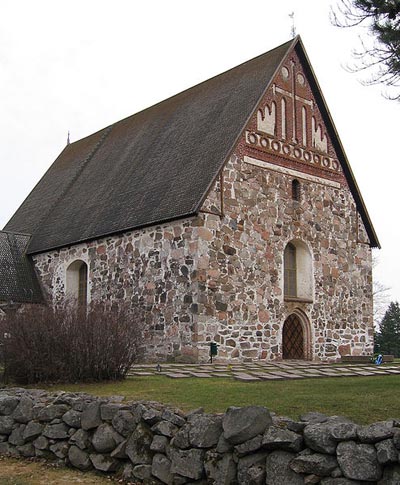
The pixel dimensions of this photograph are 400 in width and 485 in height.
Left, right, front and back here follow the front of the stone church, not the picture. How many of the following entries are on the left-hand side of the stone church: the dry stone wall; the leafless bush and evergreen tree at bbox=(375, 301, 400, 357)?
1

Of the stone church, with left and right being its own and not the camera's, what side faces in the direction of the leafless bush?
right

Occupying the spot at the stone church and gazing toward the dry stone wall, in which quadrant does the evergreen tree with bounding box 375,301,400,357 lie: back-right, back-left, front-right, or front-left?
back-left

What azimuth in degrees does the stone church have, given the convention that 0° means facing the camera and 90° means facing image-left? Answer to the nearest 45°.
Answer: approximately 315°

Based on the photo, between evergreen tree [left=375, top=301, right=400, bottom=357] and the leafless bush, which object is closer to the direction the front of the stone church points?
the leafless bush

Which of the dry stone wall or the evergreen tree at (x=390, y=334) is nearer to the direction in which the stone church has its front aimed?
the dry stone wall

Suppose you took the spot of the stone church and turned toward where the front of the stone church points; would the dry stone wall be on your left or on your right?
on your right

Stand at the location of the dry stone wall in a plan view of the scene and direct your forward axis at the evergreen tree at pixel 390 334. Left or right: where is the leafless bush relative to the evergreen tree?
left

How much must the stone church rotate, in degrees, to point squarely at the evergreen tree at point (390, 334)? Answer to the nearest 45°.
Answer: approximately 90° to its left
